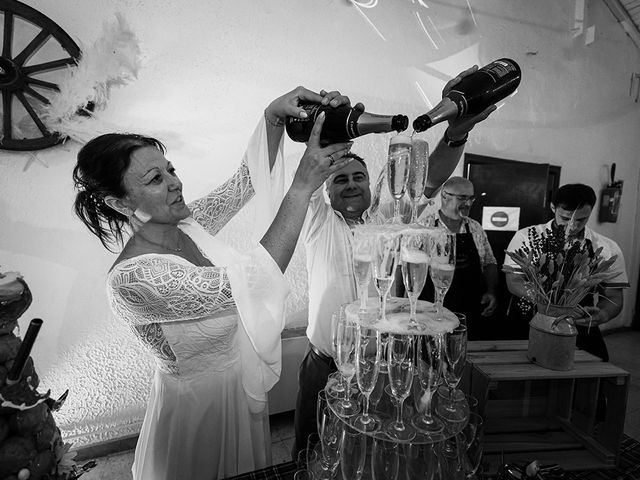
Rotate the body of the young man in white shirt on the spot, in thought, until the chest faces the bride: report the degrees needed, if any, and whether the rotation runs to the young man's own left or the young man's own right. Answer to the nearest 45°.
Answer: approximately 45° to the young man's own right

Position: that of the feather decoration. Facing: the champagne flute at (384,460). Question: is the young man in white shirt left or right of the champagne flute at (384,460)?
left

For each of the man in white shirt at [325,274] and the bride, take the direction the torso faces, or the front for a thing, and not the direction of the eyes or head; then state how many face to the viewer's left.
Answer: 0

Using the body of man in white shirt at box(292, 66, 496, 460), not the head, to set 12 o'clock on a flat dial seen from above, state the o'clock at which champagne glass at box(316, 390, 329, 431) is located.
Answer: The champagne glass is roughly at 1 o'clock from the man in white shirt.

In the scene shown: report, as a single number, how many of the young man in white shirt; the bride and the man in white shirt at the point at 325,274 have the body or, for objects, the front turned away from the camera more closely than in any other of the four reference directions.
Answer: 0

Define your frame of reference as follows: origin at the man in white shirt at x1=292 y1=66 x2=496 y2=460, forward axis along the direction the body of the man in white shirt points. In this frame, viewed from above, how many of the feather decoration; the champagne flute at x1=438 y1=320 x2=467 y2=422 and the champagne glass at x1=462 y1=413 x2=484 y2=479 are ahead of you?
2

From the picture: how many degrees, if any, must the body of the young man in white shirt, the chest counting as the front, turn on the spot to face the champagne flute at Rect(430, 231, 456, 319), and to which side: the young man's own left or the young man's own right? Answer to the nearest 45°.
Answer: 0° — they already face it

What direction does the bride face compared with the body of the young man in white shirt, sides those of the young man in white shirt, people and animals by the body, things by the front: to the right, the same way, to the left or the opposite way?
to the left

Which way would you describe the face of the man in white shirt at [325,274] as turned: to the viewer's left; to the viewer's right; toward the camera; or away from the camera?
toward the camera

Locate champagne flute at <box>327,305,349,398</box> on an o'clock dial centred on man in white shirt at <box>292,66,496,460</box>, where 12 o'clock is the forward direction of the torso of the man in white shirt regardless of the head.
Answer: The champagne flute is roughly at 1 o'clock from the man in white shirt.

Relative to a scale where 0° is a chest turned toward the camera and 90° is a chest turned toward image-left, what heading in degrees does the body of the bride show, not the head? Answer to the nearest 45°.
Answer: approximately 315°

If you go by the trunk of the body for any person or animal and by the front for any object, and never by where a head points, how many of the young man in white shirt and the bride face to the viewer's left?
0

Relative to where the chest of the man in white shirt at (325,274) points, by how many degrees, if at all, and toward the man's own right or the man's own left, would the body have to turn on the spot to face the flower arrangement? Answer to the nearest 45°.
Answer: approximately 45° to the man's own left

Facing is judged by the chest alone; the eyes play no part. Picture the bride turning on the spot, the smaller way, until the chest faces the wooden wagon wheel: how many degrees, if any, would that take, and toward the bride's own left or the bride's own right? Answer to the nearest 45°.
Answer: approximately 180°

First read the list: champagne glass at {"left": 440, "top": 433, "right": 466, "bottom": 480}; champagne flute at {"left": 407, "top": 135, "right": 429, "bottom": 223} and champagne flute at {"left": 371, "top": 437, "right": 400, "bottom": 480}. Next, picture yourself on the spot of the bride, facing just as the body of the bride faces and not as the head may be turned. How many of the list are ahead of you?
3

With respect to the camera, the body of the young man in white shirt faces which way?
toward the camera

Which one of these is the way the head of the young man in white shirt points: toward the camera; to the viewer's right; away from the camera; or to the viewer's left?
toward the camera
